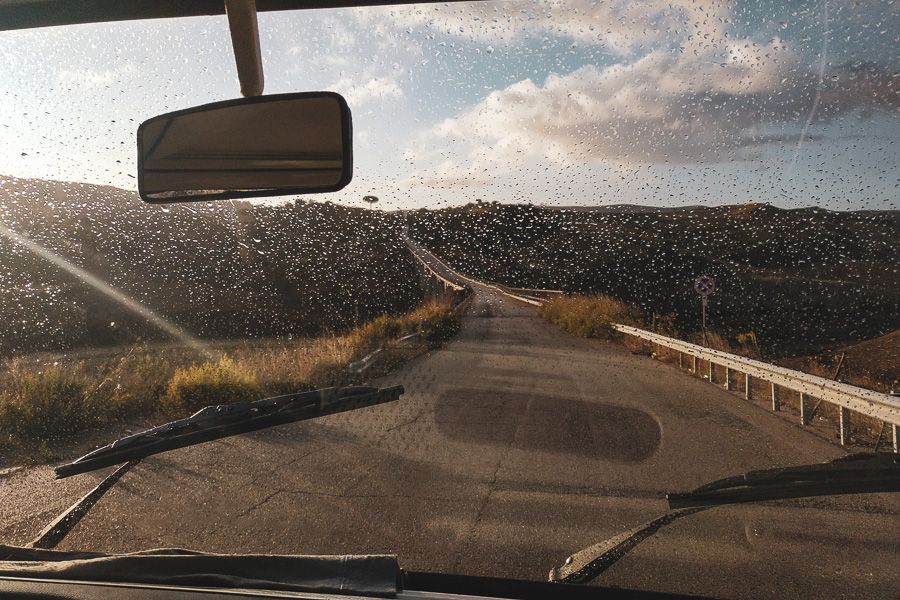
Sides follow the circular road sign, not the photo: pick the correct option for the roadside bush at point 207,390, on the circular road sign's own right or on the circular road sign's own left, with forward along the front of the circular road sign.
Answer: on the circular road sign's own right

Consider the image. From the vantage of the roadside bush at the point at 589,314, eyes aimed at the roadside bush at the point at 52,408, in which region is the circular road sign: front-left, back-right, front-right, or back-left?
back-left

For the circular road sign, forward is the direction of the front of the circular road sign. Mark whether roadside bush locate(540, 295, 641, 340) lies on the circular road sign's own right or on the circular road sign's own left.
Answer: on the circular road sign's own right

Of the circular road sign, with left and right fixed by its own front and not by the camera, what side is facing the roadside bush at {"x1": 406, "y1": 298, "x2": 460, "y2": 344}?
right

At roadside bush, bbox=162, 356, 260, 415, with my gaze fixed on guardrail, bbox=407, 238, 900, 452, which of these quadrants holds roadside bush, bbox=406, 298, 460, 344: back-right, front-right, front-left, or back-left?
front-left

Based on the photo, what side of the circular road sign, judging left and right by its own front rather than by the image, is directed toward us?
front

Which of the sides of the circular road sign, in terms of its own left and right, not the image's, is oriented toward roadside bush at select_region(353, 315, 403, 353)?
right

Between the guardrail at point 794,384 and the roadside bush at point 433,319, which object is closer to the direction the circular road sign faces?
the guardrail
